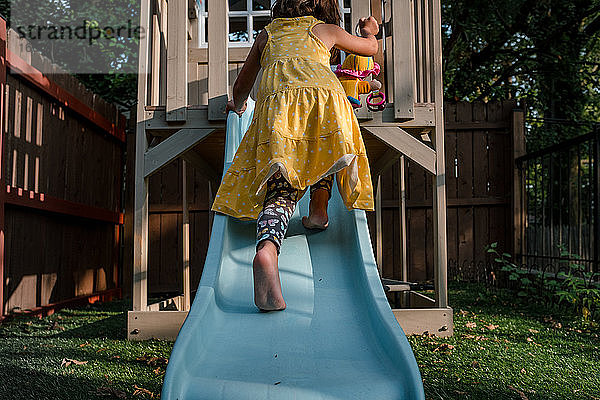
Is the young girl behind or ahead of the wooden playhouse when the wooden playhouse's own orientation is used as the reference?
ahead

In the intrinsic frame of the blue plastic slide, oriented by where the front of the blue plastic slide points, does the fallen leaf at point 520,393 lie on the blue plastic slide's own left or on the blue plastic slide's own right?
on the blue plastic slide's own left

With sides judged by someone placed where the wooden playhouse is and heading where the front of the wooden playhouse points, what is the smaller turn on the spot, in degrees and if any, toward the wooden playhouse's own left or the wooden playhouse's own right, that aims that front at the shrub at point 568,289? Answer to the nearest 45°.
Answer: approximately 135° to the wooden playhouse's own left

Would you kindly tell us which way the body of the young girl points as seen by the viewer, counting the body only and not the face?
away from the camera

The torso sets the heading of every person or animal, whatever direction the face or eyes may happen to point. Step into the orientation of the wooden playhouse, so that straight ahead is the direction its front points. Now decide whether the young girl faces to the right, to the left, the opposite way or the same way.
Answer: the opposite way

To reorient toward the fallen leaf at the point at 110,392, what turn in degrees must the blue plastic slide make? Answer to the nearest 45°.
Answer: approximately 90° to its right

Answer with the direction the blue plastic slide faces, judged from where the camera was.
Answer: facing the viewer

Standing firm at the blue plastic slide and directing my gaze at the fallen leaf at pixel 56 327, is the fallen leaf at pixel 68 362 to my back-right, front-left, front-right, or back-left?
front-left

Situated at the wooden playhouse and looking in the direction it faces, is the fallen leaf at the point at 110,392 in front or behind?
in front

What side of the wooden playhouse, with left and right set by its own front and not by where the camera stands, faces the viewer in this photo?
front

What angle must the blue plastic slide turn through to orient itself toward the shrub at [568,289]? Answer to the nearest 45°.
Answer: approximately 135° to its left
